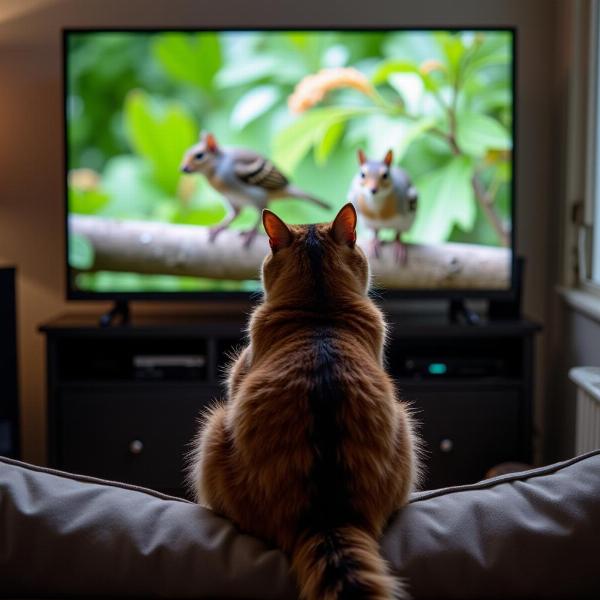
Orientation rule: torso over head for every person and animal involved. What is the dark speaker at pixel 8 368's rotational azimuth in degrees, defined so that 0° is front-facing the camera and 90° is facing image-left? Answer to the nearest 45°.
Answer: approximately 0°

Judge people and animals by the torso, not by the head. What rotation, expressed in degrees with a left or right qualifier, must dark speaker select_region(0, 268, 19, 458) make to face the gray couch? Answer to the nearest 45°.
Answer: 0° — it already faces it

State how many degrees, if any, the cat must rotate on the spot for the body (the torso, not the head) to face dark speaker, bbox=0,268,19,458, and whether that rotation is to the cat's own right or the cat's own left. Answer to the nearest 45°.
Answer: approximately 45° to the cat's own left

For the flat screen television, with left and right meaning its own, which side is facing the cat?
front

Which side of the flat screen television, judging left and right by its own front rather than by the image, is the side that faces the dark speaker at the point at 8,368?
right

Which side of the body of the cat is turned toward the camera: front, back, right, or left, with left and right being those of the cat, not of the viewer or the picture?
back

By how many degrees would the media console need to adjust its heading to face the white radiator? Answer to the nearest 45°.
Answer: approximately 45° to its left

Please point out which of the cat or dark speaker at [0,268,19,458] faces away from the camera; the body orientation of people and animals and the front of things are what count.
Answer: the cat

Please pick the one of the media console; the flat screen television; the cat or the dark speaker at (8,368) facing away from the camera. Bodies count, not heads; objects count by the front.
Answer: the cat

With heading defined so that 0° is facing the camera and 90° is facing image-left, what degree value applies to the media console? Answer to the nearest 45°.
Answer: approximately 0°

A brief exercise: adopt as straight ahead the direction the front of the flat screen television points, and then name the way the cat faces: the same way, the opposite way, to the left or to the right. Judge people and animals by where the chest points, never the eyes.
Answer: the opposite way
